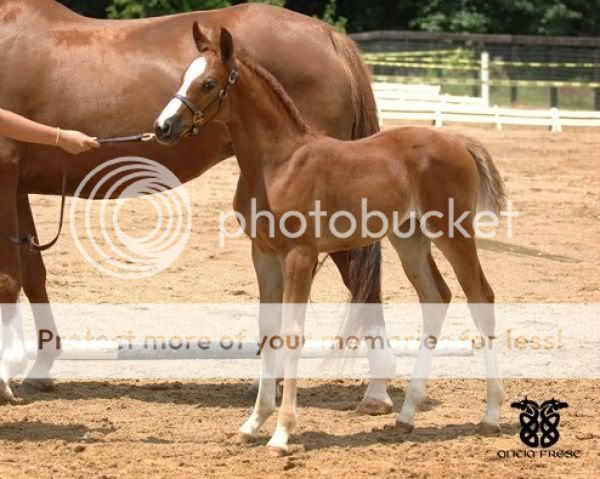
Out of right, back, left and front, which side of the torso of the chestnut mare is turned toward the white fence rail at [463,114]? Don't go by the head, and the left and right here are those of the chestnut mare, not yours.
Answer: right

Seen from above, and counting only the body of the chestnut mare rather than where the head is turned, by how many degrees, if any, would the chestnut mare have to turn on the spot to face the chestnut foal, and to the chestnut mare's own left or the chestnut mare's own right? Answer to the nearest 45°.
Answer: approximately 135° to the chestnut mare's own left

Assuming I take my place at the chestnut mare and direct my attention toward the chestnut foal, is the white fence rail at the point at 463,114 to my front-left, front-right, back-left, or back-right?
back-left

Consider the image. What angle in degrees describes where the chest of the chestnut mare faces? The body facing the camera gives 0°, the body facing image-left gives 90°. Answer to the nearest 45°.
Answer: approximately 90°
